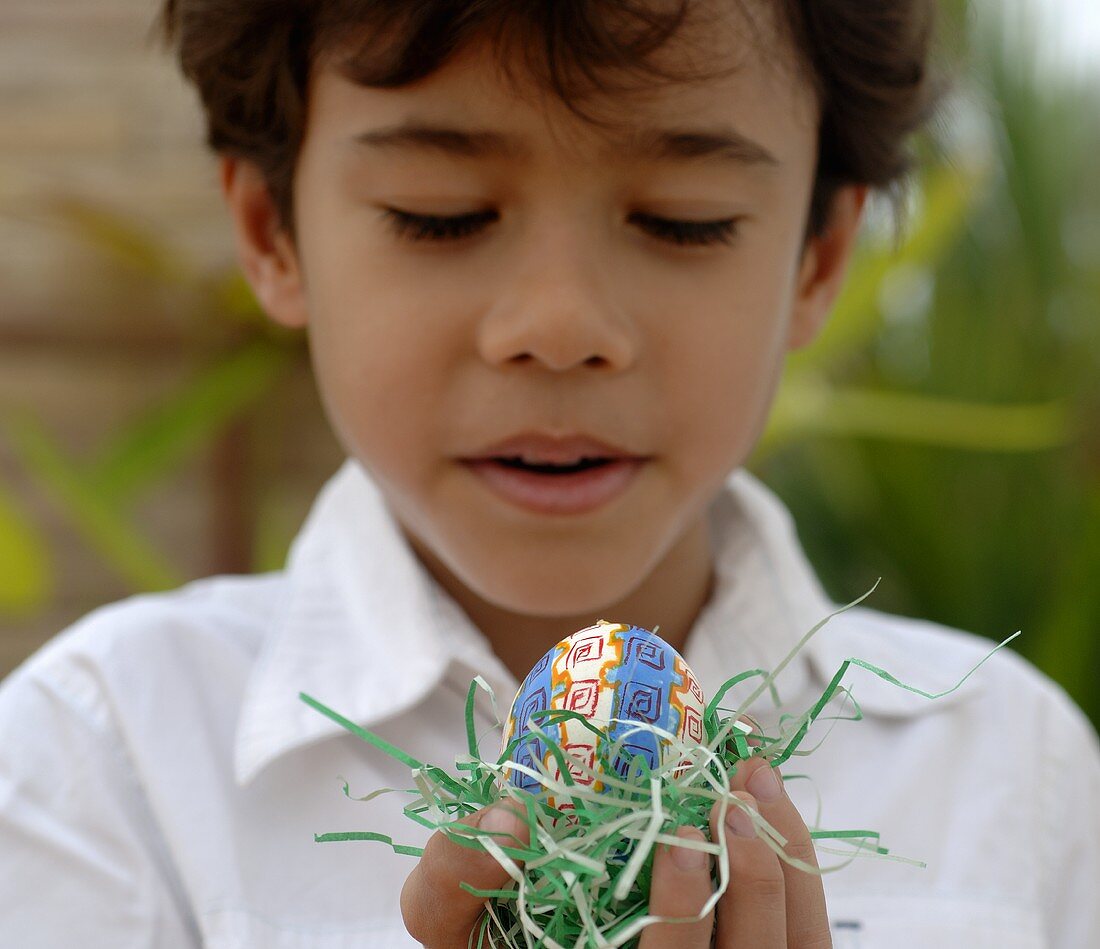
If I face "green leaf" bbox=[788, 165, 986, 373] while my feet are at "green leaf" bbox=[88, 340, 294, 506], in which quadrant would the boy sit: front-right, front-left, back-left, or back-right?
front-right

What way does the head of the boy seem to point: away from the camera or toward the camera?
toward the camera

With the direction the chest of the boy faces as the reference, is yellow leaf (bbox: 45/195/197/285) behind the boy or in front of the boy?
behind

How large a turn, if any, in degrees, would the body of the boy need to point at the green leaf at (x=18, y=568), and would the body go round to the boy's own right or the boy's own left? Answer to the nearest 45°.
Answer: approximately 135° to the boy's own right

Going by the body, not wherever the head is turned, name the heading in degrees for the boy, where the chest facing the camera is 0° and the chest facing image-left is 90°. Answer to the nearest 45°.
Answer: approximately 0°

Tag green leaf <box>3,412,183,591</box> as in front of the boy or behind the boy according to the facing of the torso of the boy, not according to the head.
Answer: behind

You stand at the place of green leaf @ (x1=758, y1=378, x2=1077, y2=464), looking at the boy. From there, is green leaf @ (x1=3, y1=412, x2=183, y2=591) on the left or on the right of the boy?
right

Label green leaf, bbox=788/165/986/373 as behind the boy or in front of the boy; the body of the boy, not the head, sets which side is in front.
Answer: behind

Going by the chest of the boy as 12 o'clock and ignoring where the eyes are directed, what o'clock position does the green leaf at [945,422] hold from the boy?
The green leaf is roughly at 7 o'clock from the boy.
